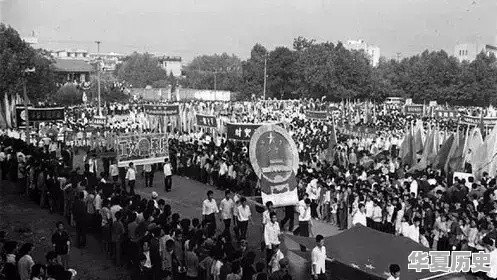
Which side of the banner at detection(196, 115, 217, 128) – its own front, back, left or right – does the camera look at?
front

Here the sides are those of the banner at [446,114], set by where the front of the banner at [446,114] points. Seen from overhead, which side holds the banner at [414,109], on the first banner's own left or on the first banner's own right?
on the first banner's own right

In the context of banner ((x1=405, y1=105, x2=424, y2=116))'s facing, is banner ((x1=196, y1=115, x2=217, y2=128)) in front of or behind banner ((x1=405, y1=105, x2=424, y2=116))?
in front

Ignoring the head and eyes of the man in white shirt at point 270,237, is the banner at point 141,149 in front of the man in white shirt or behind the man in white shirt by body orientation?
behind

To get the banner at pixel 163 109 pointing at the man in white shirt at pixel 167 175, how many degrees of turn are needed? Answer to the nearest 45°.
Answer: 0° — it already faces them

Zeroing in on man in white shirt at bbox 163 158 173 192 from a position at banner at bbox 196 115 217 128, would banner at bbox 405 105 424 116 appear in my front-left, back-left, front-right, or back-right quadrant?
back-left

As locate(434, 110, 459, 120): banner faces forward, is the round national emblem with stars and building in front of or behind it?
in front

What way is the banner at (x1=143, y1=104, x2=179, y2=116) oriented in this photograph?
toward the camera

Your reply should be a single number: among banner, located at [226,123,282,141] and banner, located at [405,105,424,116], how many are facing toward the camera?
2

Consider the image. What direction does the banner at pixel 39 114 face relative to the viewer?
toward the camera

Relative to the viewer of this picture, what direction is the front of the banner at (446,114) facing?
facing the viewer

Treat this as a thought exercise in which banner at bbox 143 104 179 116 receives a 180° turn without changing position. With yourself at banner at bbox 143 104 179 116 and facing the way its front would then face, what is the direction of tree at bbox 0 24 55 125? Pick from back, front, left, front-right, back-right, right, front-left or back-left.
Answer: front-left

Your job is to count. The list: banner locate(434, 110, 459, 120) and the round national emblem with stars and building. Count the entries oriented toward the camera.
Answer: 2

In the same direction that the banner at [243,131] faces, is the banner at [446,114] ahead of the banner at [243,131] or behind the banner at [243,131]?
behind

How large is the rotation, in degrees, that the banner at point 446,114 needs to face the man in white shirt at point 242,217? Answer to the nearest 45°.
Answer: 0° — it already faces them

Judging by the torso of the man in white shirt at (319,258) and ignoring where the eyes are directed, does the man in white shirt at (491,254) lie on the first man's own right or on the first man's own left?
on the first man's own left
